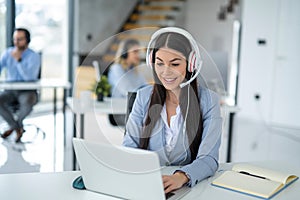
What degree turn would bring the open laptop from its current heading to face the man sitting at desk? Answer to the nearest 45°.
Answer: approximately 45° to its left

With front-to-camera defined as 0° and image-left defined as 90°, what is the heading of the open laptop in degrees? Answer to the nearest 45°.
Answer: approximately 225°

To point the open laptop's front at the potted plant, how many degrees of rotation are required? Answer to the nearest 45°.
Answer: approximately 45° to its left

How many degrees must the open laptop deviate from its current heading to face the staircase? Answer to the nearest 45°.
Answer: approximately 45° to its left
